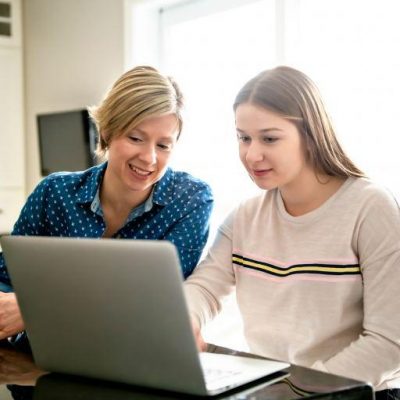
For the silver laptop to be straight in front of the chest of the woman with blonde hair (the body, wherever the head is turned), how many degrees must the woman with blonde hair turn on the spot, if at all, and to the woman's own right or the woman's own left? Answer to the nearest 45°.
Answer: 0° — they already face it

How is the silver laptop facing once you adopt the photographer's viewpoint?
facing away from the viewer and to the right of the viewer

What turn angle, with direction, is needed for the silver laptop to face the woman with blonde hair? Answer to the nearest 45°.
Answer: approximately 45° to its left

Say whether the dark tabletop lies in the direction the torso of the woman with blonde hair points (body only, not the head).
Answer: yes

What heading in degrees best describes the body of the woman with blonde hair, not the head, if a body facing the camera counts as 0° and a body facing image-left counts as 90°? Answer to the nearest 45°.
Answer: approximately 0°

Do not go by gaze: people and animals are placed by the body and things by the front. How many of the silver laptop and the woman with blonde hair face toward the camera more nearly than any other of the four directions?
1
